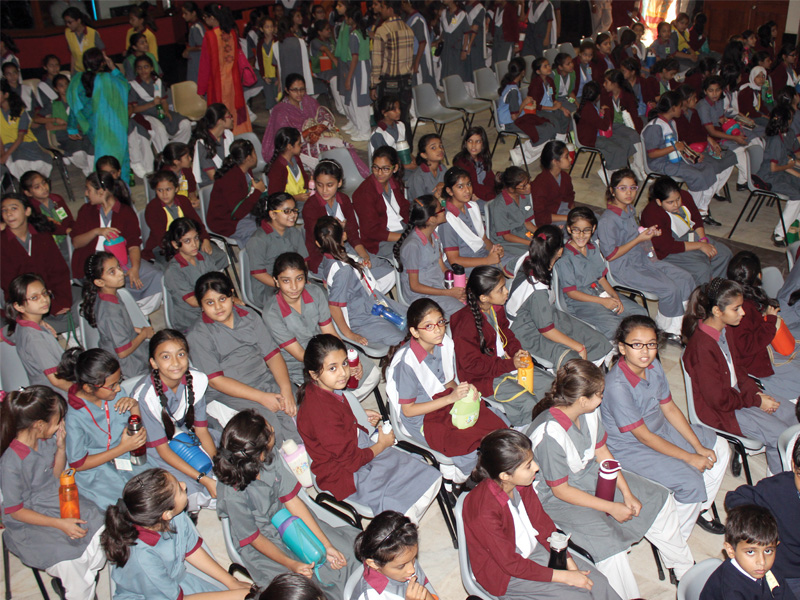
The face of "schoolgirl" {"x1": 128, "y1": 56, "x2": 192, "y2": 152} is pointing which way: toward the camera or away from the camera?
toward the camera

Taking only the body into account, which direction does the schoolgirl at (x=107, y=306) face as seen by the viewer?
to the viewer's right

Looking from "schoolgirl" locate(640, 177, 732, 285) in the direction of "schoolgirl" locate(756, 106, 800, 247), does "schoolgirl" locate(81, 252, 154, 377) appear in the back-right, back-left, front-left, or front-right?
back-left

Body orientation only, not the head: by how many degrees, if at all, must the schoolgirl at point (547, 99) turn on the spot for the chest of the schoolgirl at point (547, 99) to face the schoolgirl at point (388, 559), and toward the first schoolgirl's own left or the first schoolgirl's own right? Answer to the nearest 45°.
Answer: approximately 45° to the first schoolgirl's own right

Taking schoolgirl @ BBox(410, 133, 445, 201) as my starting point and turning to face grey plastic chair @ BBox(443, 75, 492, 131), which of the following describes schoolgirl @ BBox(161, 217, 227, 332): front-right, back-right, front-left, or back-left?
back-left

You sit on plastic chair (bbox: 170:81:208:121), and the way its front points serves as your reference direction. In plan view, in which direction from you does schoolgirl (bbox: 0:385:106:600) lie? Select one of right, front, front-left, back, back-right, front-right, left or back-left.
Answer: front-right

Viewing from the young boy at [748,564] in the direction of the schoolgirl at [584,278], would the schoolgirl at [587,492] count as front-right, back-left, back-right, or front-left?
front-left

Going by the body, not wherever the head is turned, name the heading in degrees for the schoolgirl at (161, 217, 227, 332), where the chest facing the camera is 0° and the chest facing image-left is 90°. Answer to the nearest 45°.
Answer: approximately 315°

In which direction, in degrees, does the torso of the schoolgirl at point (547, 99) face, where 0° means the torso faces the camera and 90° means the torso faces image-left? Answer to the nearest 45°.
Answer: approximately 315°
